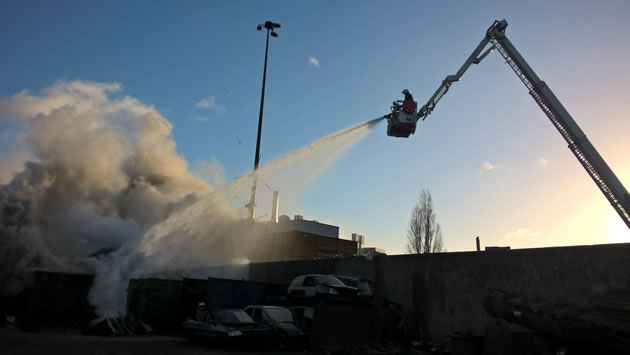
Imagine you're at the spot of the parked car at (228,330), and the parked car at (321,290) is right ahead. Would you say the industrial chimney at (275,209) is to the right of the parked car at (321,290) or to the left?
left

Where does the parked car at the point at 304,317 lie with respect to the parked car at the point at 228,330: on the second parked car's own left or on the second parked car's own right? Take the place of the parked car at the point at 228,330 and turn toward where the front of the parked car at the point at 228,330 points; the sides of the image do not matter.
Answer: on the second parked car's own left
